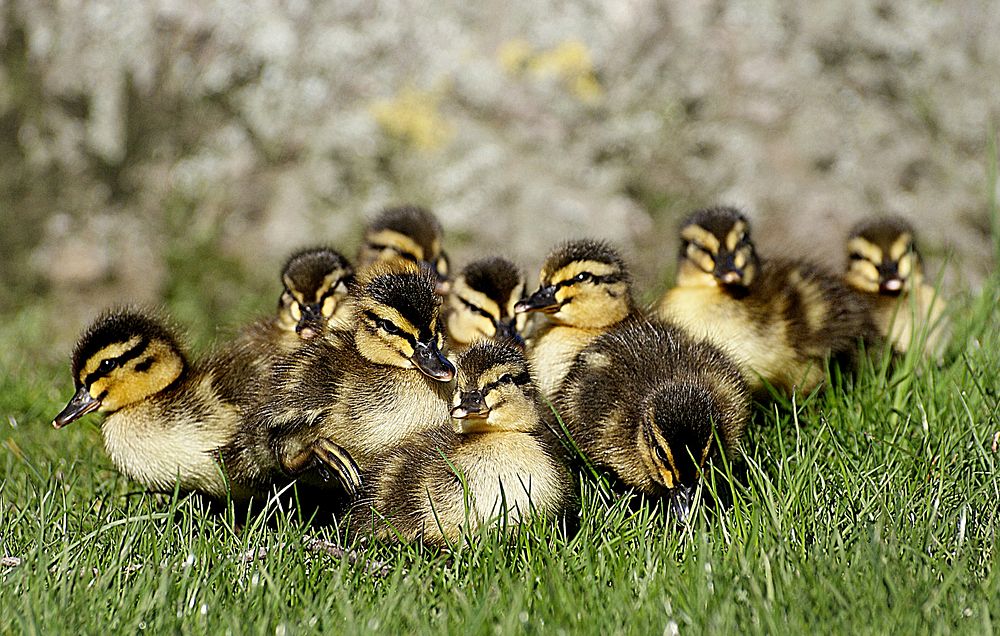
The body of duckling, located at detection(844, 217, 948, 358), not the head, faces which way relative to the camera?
toward the camera

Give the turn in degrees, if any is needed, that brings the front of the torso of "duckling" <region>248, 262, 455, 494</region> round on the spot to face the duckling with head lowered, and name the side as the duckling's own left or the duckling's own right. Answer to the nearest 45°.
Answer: approximately 45° to the duckling's own left

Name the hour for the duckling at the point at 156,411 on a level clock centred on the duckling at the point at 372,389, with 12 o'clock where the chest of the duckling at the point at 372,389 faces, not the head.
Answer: the duckling at the point at 156,411 is roughly at 5 o'clock from the duckling at the point at 372,389.

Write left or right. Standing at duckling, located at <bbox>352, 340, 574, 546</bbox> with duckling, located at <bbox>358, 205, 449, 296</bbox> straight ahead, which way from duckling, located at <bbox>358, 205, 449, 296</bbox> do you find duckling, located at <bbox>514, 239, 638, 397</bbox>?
right

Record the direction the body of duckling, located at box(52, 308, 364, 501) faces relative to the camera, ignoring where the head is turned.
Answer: to the viewer's left

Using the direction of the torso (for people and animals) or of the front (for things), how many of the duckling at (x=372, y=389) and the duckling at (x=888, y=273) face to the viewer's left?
0

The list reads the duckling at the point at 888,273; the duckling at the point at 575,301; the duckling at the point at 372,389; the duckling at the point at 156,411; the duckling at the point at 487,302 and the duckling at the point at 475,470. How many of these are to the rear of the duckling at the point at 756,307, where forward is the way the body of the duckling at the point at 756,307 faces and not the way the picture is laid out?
1

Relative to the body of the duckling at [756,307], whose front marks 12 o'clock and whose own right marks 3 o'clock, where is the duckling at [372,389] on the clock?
the duckling at [372,389] is roughly at 12 o'clock from the duckling at [756,307].

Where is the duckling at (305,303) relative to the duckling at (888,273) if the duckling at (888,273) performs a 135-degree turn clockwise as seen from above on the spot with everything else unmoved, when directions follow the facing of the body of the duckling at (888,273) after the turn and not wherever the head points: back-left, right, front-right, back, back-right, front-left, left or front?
left

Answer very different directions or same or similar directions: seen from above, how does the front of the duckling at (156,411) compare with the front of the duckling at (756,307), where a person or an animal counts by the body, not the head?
same or similar directions

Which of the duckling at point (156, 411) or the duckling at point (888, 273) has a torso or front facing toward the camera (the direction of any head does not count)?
the duckling at point (888, 273)

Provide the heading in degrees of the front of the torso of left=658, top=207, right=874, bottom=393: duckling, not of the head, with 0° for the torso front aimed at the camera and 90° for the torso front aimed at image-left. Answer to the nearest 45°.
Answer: approximately 45°

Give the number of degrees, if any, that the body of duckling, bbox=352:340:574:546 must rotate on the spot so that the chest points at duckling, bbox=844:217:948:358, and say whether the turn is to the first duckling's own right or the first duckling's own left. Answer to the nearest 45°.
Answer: approximately 90° to the first duckling's own left

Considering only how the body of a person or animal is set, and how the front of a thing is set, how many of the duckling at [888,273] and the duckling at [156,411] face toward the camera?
1

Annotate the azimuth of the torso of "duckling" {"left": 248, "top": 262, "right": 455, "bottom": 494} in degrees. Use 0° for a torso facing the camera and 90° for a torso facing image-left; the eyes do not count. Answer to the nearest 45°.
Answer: approximately 315°
